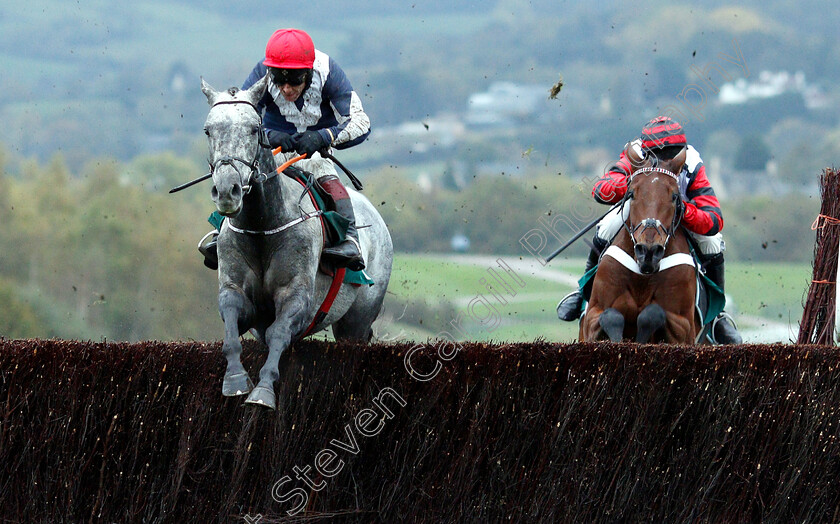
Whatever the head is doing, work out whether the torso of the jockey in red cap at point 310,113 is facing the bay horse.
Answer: no

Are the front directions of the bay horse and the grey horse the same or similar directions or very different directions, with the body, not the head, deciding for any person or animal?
same or similar directions

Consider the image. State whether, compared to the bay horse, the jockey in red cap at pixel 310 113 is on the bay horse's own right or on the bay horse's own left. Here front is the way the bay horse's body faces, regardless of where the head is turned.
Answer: on the bay horse's own right

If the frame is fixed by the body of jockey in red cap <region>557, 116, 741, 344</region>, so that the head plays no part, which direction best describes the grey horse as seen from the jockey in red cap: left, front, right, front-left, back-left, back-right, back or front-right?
front-right

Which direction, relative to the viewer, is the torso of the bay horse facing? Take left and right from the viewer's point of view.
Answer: facing the viewer

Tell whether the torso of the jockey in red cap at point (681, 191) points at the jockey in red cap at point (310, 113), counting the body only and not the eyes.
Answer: no

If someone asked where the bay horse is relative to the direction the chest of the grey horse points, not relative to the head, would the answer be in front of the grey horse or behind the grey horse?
behind

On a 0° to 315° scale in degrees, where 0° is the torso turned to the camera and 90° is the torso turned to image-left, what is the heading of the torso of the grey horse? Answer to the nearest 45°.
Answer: approximately 45°

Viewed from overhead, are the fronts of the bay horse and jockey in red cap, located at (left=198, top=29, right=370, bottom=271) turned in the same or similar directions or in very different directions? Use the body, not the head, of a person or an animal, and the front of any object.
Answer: same or similar directions
